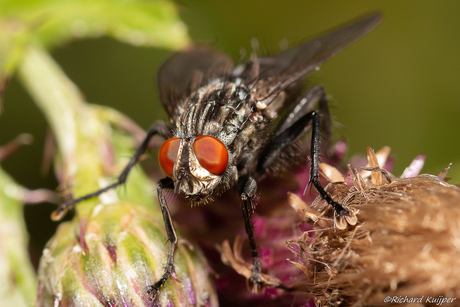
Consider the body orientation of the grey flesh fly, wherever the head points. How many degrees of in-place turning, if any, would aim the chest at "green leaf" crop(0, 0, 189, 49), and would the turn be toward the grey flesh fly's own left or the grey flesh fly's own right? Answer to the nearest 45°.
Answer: approximately 90° to the grey flesh fly's own right

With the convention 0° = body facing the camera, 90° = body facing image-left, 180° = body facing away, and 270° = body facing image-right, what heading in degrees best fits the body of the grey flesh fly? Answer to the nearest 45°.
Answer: approximately 45°
